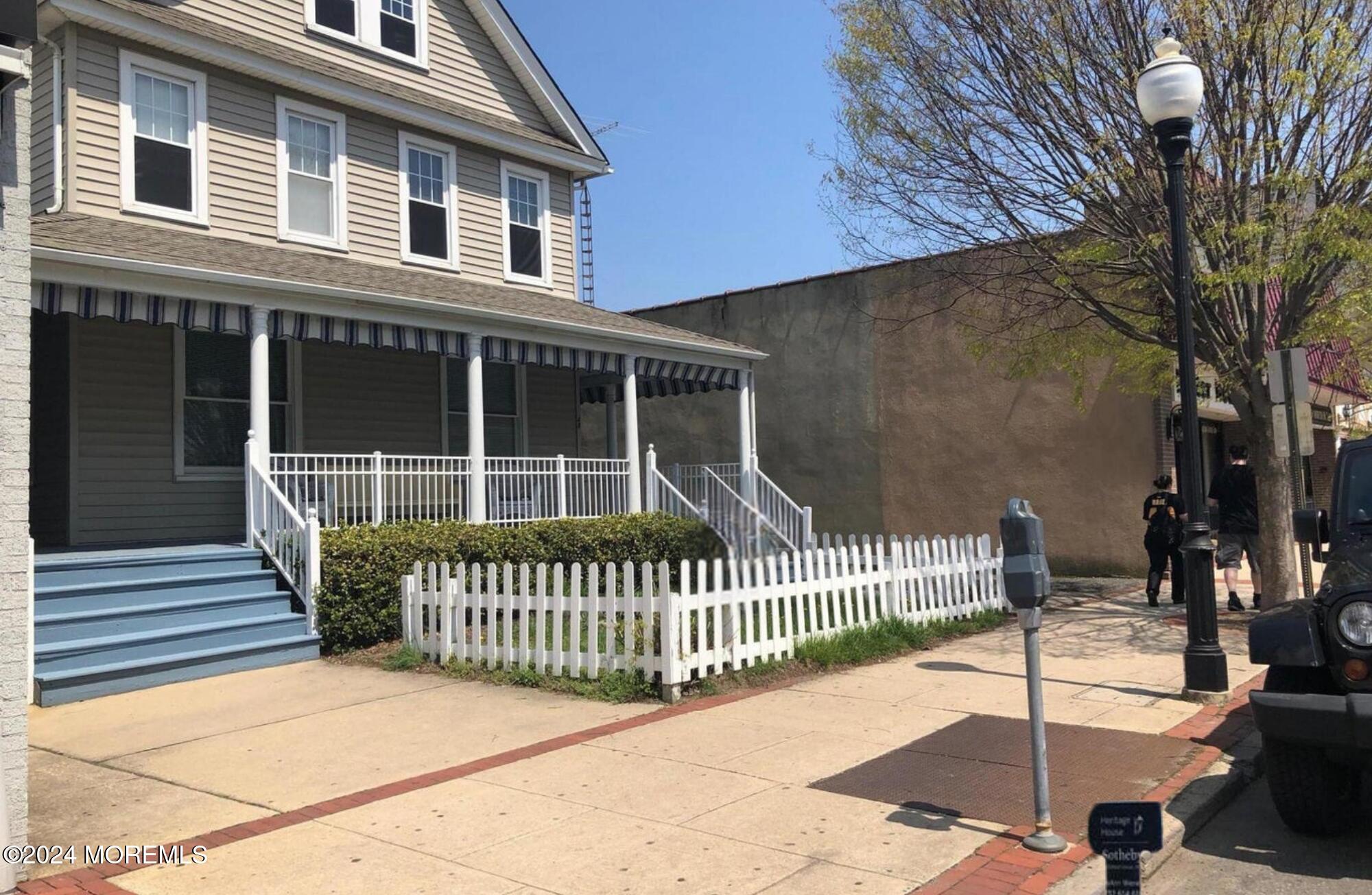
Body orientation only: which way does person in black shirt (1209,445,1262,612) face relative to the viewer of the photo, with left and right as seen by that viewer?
facing away from the viewer

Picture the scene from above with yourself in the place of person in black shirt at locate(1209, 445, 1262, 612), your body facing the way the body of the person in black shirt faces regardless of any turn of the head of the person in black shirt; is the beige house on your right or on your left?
on your left

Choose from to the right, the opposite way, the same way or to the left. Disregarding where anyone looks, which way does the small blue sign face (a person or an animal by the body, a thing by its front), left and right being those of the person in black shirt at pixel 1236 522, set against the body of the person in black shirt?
the opposite way

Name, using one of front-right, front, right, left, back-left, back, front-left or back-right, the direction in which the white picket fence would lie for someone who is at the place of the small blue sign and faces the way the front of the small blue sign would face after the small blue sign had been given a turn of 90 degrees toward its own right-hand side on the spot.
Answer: front-right

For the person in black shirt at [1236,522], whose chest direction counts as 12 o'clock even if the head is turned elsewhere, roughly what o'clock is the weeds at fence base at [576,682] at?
The weeds at fence base is roughly at 7 o'clock from the person in black shirt.

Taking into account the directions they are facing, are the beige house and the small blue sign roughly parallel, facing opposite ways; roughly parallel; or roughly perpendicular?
roughly perpendicular

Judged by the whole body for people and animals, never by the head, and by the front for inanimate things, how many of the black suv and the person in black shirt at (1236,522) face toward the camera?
1

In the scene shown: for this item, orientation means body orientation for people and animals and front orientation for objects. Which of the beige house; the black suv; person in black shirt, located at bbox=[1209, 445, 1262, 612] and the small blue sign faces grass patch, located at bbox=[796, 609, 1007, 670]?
the beige house

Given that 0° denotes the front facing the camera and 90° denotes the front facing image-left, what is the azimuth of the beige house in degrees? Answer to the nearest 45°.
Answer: approximately 315°
